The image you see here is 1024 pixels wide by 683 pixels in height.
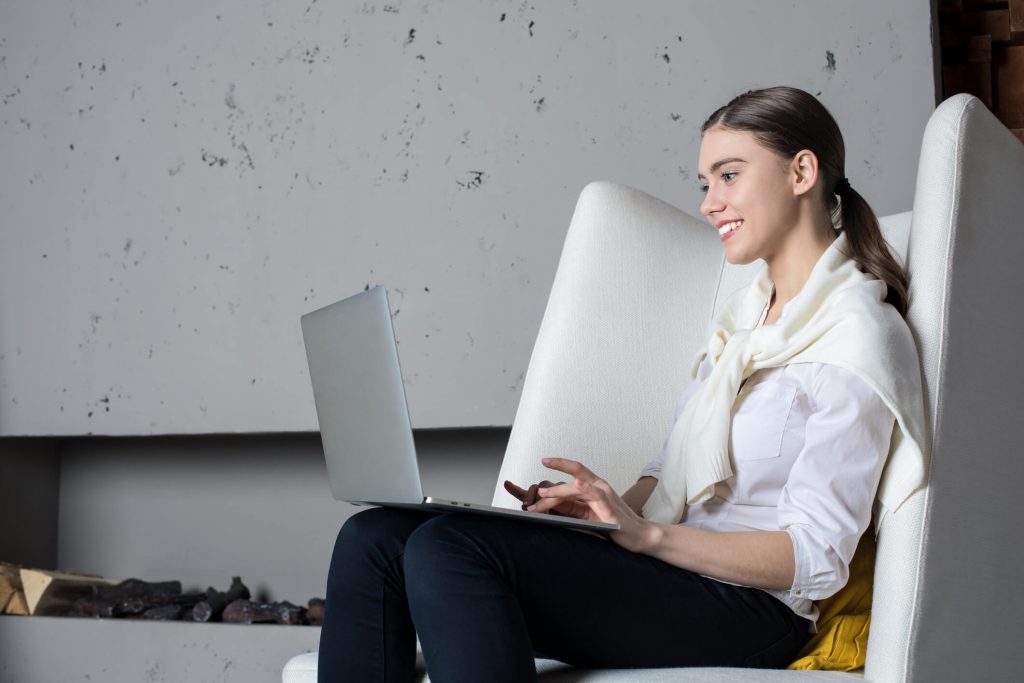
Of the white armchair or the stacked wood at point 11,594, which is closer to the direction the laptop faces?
the white armchair

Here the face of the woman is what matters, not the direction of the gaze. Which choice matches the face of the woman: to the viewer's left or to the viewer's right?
to the viewer's left

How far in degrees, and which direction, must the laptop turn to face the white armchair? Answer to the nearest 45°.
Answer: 0° — it already faces it

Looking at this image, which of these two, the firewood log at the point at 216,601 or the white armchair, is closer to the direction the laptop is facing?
the white armchair

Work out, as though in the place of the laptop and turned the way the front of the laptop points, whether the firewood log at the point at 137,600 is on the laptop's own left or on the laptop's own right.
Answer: on the laptop's own left

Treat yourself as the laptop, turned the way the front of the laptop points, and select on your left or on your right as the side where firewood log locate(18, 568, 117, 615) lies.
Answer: on your left

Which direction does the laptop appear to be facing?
to the viewer's right

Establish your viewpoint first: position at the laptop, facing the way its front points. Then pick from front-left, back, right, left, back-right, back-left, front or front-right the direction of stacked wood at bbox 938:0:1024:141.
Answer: front-left
